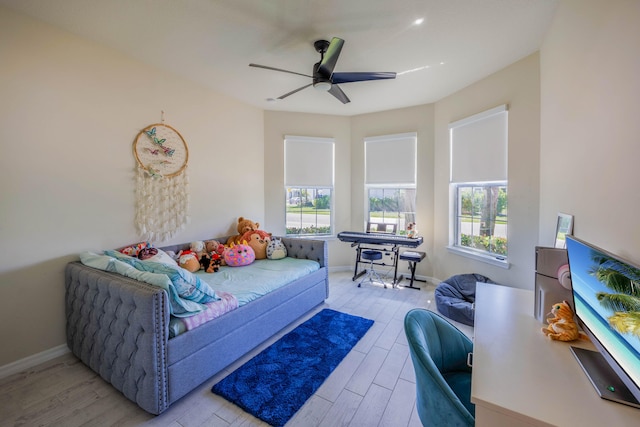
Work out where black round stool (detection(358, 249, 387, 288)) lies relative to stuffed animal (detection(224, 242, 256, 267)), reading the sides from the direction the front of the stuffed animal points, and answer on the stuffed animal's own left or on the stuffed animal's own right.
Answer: on the stuffed animal's own left

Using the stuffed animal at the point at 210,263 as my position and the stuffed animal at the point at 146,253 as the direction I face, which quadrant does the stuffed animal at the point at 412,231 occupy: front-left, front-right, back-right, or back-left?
back-left

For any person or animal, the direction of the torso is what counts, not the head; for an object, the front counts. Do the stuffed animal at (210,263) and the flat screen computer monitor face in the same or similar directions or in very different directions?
very different directions

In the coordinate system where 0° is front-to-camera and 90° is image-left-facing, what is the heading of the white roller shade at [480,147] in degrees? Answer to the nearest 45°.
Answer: approximately 45°

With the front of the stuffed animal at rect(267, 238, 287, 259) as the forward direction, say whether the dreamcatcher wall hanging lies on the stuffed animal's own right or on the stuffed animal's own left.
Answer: on the stuffed animal's own right

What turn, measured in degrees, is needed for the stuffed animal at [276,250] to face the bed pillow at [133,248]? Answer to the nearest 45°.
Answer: approximately 90° to its right

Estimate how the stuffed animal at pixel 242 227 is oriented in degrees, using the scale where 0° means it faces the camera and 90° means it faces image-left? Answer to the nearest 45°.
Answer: approximately 315°
